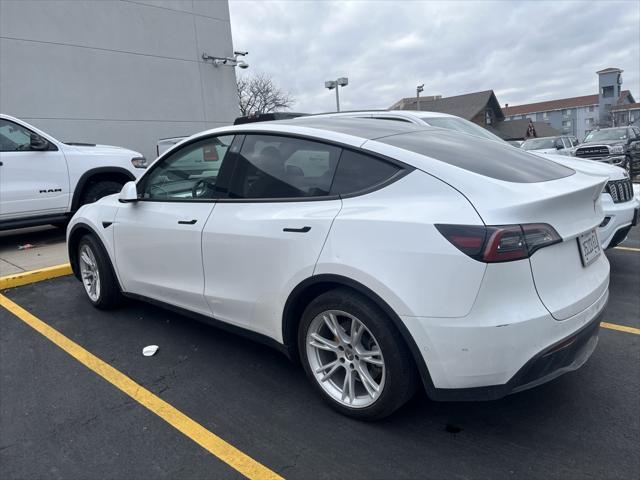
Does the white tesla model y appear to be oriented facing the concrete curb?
yes

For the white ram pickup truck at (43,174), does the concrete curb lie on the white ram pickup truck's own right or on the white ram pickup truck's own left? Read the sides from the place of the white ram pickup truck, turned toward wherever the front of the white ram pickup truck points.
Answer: on the white ram pickup truck's own right

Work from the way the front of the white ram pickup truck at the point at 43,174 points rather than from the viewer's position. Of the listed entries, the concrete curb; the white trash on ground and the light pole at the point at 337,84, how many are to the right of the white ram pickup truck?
2

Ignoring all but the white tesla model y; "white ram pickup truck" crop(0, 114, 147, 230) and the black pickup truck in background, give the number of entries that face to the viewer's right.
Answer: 1

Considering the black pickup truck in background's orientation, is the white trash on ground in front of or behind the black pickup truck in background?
in front

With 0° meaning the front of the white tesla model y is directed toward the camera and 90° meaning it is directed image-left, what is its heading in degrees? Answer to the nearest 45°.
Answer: approximately 135°

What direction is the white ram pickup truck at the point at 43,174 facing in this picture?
to the viewer's right

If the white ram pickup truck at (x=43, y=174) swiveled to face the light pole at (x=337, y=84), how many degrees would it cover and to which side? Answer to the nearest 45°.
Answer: approximately 45° to its left

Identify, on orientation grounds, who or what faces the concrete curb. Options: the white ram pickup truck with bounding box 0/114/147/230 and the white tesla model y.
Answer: the white tesla model y

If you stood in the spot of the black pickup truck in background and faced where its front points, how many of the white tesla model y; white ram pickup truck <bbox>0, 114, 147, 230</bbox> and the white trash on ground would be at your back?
0

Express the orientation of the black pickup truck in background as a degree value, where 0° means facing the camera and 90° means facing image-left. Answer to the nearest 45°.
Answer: approximately 45°

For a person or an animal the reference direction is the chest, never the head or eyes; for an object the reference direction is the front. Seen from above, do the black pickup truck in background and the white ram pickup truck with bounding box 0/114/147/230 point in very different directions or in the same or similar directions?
very different directions

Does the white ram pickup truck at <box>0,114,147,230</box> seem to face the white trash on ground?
no

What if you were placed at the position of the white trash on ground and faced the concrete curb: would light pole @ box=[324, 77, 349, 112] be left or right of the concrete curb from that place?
right
